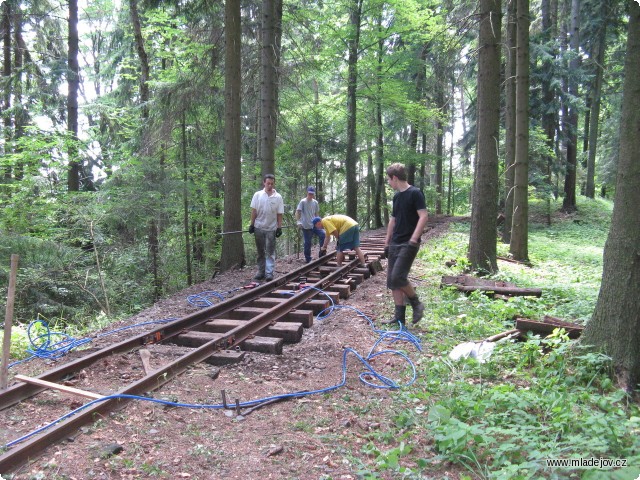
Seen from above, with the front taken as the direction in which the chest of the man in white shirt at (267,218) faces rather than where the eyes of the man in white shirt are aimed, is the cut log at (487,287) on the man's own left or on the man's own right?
on the man's own left

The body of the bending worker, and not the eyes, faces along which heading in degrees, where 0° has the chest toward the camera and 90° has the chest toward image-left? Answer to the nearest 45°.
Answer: approximately 90°

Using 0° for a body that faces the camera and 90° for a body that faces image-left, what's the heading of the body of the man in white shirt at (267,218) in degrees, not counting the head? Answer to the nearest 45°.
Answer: approximately 0°

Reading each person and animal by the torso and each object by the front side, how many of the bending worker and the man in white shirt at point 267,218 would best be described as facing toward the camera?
1

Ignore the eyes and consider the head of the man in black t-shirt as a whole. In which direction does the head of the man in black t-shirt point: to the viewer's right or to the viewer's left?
to the viewer's left

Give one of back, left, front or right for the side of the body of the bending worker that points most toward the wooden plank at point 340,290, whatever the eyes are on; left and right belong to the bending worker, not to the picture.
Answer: left

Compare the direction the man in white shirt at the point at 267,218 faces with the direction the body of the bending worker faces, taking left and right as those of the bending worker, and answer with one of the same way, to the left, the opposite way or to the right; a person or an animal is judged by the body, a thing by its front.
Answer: to the left

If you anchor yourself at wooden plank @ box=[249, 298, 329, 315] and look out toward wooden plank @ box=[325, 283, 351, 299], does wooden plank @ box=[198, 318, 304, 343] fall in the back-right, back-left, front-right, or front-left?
back-right

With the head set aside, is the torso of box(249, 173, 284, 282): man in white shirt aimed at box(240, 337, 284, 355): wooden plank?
yes
